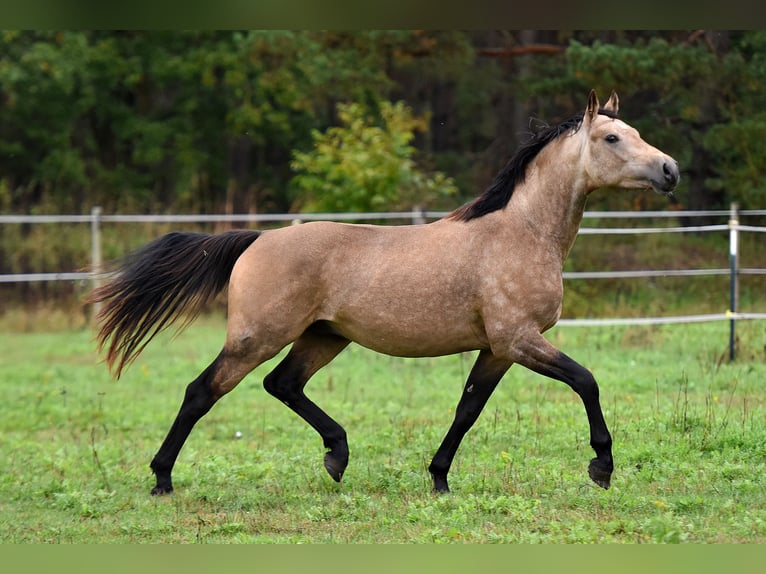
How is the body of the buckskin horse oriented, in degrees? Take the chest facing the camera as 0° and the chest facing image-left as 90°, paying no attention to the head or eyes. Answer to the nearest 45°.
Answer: approximately 270°

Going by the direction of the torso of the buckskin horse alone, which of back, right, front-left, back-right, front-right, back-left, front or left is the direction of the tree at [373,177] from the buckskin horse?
left
